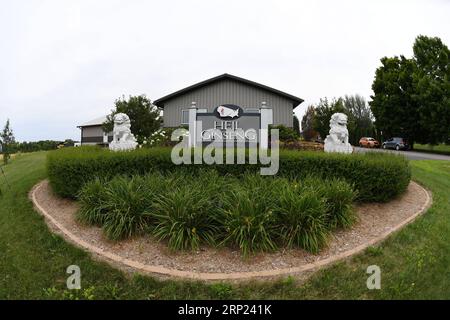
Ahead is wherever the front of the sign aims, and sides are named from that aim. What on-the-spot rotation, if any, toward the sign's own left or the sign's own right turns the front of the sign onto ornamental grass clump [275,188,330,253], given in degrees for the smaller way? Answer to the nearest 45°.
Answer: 0° — it already faces it

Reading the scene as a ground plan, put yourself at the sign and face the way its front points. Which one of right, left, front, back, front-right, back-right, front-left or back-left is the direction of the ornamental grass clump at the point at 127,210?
front

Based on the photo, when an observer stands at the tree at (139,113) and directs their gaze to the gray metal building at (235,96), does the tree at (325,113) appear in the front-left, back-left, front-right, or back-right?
front-right

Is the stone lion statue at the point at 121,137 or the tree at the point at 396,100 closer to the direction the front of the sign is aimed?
the stone lion statue

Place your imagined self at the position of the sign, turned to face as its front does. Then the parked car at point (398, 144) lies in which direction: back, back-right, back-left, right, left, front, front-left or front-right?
back-left

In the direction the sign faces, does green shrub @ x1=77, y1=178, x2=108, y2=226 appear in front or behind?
in front

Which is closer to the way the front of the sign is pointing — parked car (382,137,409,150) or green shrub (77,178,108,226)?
the green shrub

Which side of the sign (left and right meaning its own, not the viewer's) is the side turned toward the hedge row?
front

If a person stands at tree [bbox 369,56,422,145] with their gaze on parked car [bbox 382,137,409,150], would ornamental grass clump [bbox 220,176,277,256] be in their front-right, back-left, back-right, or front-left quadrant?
front-right

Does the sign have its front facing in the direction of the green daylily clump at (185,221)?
yes

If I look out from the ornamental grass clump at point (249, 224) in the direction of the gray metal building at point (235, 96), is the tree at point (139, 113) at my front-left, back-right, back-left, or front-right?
front-left

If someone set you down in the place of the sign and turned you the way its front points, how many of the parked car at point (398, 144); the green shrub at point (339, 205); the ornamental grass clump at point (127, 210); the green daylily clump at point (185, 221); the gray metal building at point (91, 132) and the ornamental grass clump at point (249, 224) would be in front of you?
4

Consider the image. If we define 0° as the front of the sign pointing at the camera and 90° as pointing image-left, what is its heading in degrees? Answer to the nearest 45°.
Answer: approximately 0°

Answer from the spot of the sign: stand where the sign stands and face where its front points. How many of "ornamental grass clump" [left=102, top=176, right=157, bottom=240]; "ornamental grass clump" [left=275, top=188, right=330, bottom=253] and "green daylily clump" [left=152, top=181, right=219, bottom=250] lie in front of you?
3

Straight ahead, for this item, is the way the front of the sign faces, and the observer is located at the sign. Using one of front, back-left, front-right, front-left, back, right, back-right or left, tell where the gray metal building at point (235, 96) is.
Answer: back

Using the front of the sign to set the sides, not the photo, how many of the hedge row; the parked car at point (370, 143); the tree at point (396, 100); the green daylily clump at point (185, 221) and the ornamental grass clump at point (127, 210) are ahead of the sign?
3
